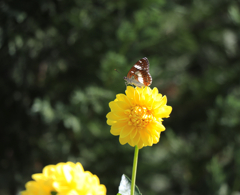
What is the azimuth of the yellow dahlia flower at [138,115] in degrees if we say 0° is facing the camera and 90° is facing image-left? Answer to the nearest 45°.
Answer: approximately 0°
